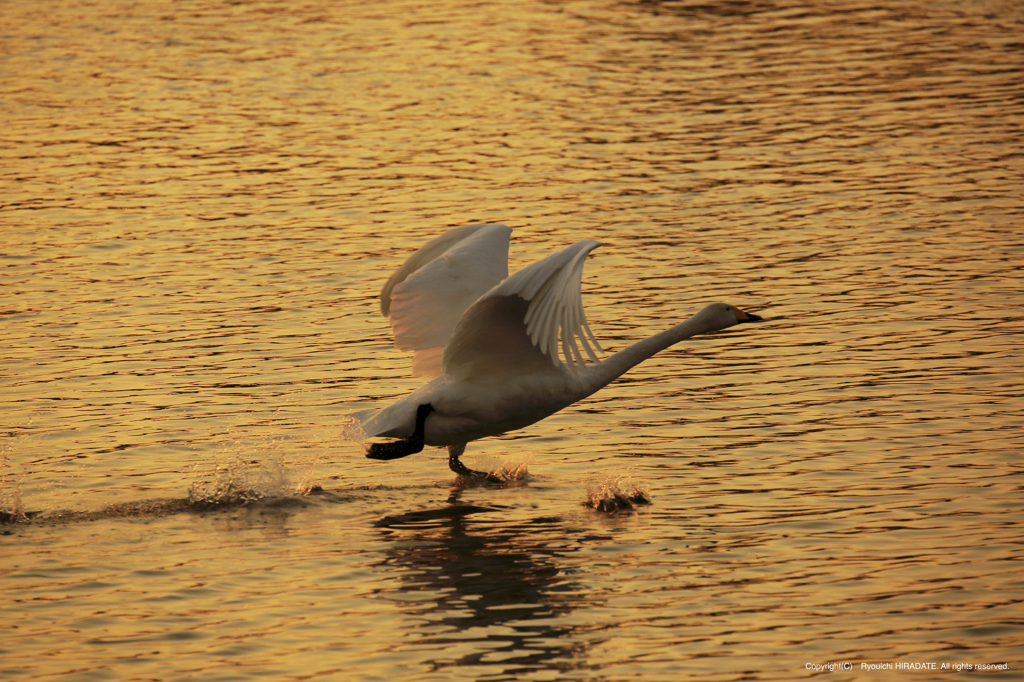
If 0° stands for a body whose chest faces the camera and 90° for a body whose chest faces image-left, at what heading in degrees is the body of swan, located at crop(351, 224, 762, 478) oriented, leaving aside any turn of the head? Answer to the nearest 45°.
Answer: approximately 270°

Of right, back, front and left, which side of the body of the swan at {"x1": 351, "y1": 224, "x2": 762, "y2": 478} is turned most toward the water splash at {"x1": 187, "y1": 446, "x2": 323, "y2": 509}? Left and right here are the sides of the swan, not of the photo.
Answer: back

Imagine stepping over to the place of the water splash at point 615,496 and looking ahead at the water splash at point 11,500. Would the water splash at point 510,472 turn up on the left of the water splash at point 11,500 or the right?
right

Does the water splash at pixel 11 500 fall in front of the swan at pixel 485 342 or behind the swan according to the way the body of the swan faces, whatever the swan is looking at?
behind

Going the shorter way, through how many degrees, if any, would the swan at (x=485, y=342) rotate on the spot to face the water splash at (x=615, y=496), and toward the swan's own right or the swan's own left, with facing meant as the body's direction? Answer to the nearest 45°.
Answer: approximately 45° to the swan's own right
